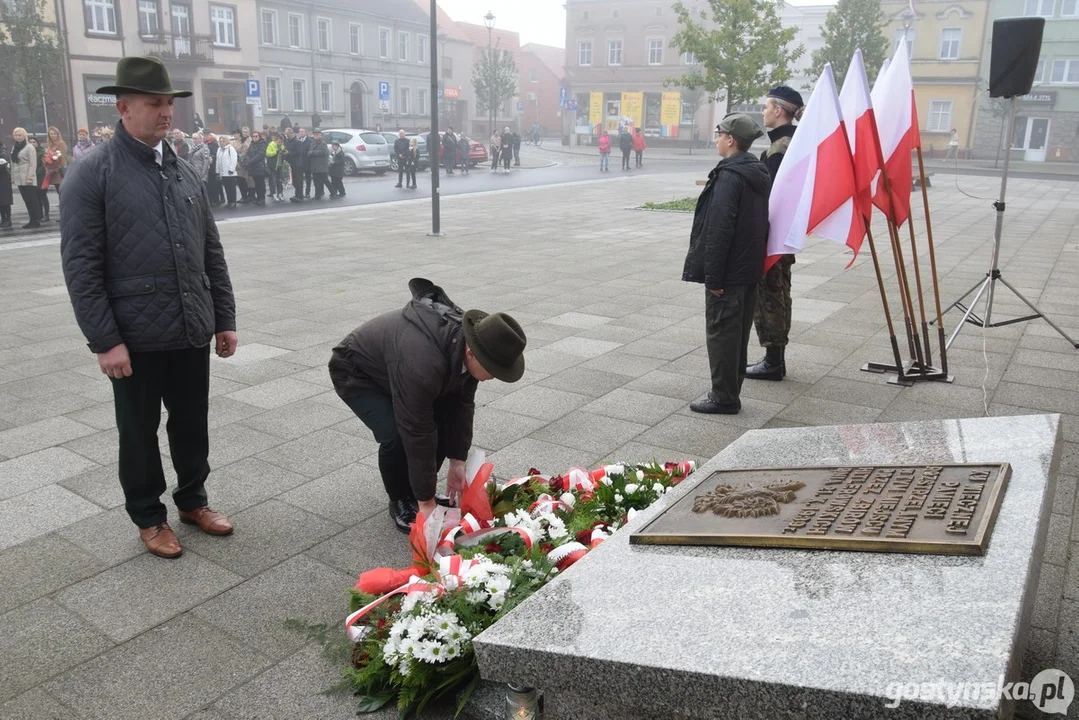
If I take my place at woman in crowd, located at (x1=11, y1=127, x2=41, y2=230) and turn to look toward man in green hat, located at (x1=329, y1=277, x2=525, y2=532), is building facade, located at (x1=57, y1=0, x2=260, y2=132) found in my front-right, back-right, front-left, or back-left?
back-left

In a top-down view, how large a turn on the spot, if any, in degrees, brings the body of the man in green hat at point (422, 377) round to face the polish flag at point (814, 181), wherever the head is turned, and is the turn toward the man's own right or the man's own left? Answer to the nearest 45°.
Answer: approximately 90° to the man's own left

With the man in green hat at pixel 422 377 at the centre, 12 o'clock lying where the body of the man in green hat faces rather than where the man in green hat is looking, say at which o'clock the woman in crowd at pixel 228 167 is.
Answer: The woman in crowd is roughly at 7 o'clock from the man in green hat.

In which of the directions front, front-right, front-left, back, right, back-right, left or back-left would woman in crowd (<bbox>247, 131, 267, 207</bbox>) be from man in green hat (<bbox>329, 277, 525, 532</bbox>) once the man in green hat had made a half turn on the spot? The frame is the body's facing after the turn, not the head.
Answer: front-right

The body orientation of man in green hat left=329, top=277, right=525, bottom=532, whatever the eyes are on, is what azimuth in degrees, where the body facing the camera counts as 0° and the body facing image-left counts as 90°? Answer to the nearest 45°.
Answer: approximately 315°

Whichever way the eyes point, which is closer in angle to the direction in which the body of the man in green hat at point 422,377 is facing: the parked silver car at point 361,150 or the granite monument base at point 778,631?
the granite monument base
